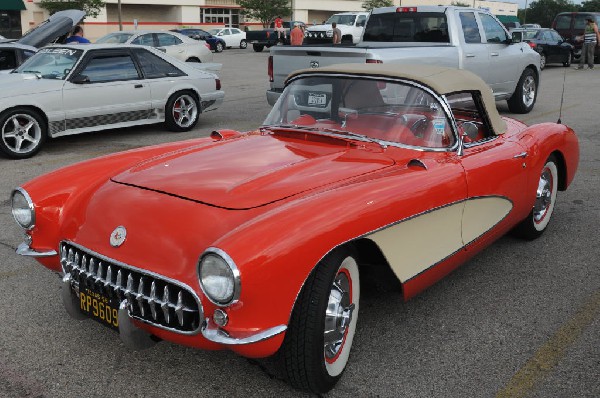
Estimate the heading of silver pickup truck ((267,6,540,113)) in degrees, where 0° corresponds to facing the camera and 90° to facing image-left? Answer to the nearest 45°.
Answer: approximately 225°

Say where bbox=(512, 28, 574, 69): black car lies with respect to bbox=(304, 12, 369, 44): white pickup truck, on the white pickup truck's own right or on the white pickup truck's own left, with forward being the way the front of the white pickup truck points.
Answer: on the white pickup truck's own left

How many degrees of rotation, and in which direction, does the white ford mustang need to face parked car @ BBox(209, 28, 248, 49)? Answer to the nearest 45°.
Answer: approximately 135° to its right

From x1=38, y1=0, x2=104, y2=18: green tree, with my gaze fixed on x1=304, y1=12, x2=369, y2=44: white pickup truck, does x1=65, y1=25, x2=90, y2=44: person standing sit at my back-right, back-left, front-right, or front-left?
front-right

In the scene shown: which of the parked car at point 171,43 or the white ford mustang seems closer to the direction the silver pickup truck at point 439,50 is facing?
the parked car

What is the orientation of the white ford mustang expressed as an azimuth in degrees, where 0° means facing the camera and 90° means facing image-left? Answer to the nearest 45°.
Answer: approximately 45°

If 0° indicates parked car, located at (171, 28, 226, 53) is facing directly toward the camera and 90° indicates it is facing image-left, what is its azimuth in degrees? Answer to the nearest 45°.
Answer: approximately 270°

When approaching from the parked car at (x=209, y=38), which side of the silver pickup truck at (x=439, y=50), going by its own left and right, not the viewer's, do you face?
left

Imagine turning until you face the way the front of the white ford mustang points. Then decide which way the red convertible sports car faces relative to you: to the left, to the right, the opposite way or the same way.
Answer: the same way

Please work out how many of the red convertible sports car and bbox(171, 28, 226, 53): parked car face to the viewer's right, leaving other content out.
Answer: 1

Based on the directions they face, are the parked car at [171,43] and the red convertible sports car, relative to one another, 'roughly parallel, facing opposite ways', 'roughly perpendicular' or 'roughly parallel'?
roughly parallel
